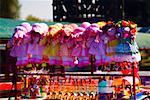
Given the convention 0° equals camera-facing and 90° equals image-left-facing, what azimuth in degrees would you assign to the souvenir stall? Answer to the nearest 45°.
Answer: approximately 0°
